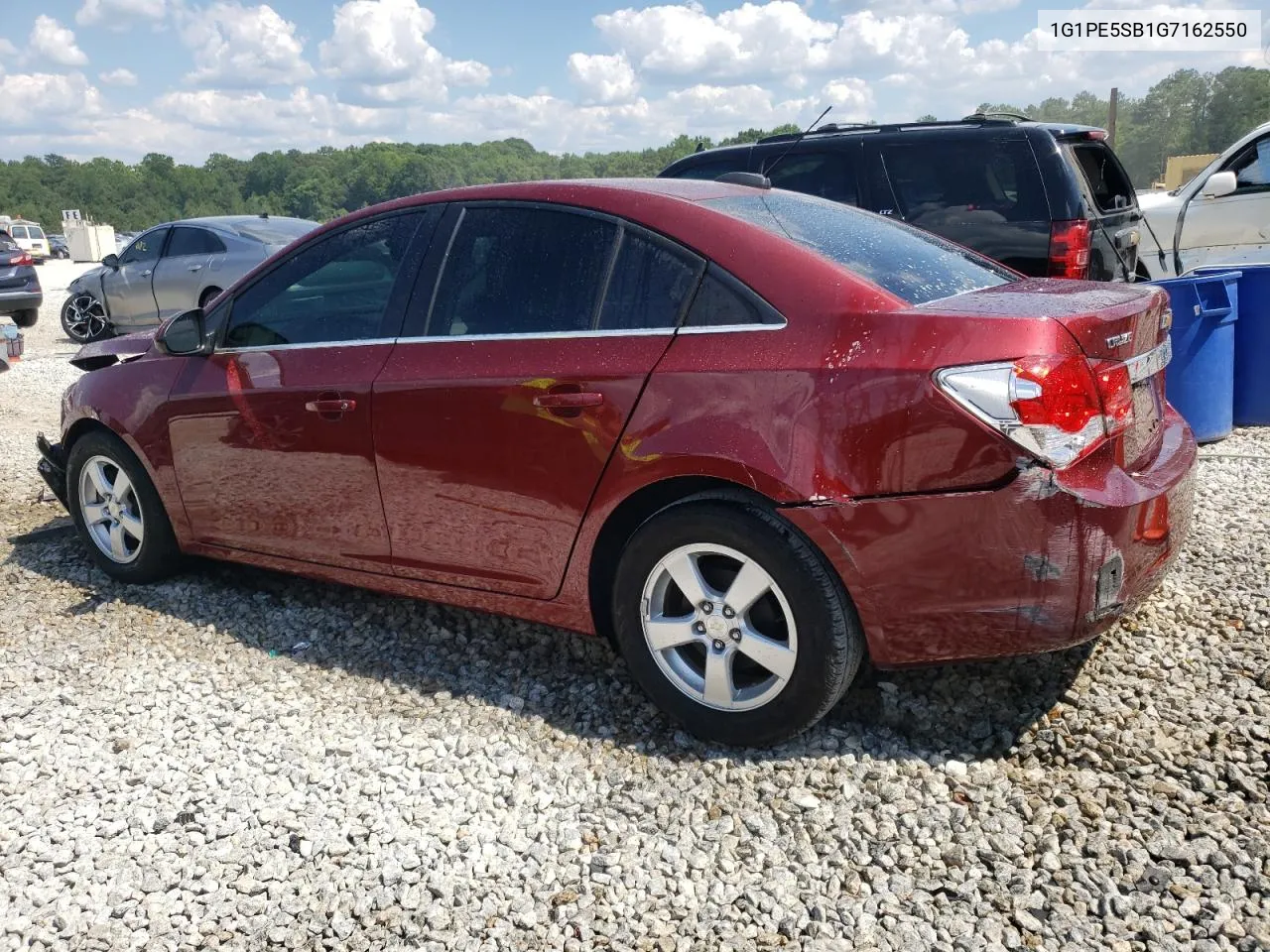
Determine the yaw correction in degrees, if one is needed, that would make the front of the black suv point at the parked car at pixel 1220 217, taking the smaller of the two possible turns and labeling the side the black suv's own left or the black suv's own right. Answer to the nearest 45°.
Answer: approximately 90° to the black suv's own right

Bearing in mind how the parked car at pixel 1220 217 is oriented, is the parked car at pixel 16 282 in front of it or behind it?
in front

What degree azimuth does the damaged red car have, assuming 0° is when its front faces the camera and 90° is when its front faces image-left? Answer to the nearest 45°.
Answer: approximately 135°

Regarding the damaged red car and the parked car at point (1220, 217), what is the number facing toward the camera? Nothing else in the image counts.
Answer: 0

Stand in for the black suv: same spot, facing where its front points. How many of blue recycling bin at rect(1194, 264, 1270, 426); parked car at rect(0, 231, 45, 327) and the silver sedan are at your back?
1

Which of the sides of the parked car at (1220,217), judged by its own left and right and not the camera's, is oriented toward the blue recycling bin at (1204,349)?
left

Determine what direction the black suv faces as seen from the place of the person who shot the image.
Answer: facing away from the viewer and to the left of the viewer

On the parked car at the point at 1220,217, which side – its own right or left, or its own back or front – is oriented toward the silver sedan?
front

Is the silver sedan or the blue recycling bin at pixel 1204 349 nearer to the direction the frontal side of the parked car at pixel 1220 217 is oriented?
the silver sedan

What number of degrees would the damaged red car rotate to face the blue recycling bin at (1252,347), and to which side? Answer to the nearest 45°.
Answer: approximately 90° to its right

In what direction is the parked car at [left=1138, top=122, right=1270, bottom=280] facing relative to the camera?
to the viewer's left

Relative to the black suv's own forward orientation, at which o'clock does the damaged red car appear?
The damaged red car is roughly at 8 o'clock from the black suv.
